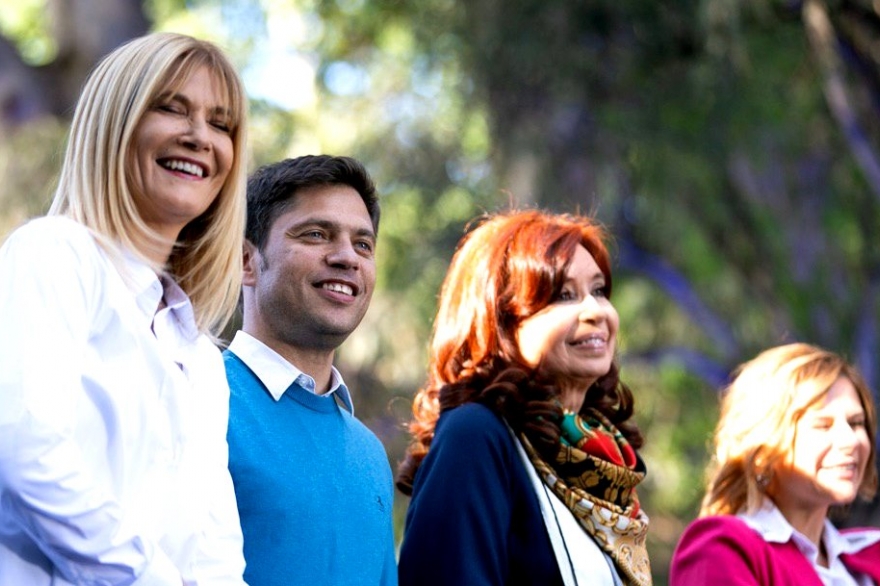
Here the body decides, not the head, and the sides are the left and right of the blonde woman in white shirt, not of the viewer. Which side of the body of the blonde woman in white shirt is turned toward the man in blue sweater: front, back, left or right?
left

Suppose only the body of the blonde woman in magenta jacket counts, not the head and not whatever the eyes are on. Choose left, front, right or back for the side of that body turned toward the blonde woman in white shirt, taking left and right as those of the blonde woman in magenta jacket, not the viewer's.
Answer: right

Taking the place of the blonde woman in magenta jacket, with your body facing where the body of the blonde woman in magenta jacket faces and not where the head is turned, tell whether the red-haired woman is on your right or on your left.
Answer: on your right

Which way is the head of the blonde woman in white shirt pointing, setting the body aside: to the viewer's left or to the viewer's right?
to the viewer's right

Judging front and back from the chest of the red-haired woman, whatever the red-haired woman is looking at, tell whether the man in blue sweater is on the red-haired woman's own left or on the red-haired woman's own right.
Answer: on the red-haired woman's own right

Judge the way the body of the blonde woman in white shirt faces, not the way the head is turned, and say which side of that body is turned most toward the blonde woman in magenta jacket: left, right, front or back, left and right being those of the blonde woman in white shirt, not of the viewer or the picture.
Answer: left

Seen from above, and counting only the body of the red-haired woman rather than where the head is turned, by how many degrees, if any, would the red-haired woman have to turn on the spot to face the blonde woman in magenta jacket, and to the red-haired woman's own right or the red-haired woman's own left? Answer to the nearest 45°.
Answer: approximately 90° to the red-haired woman's own left

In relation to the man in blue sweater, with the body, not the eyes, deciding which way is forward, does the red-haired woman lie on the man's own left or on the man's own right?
on the man's own left

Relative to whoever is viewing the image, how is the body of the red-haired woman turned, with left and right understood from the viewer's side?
facing the viewer and to the right of the viewer
